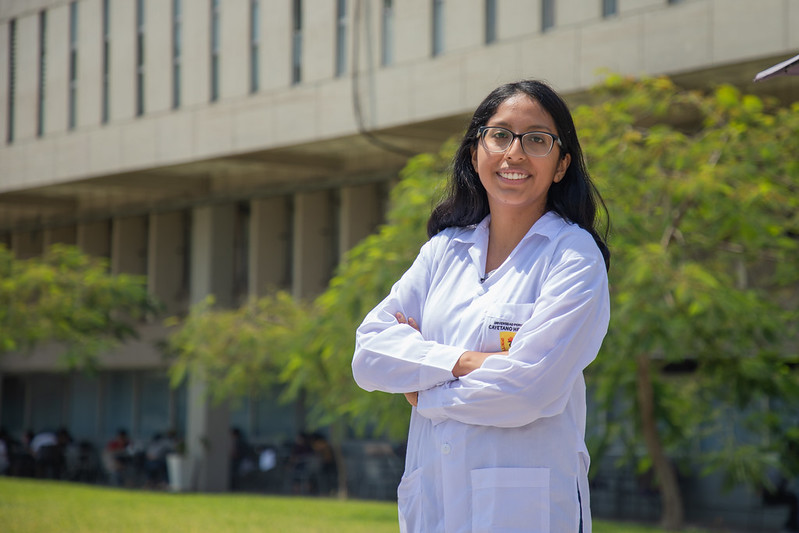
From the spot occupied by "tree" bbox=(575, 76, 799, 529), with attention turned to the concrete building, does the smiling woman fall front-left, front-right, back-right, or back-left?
back-left

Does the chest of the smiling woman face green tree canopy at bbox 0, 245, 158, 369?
no

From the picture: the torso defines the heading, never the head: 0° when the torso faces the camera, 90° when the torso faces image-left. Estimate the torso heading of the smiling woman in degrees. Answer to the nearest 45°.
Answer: approximately 45°

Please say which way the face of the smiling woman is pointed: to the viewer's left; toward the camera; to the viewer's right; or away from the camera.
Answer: toward the camera

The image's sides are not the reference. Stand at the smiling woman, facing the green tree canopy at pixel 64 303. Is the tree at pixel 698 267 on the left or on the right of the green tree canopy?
right

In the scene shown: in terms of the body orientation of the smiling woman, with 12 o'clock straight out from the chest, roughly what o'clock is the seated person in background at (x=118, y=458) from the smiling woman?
The seated person in background is roughly at 4 o'clock from the smiling woman.

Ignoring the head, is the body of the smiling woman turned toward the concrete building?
no

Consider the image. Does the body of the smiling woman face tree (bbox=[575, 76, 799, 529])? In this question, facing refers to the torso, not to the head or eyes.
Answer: no
